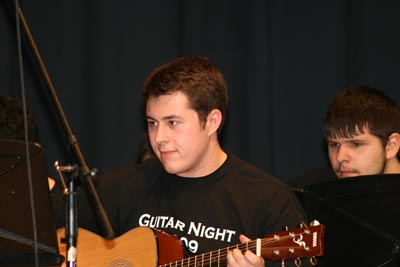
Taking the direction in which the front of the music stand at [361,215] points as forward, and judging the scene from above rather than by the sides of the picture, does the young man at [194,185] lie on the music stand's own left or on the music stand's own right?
on the music stand's own left

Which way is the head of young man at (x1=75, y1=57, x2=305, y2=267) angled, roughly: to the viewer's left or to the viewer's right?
to the viewer's left

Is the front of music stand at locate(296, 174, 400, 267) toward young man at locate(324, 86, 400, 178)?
yes

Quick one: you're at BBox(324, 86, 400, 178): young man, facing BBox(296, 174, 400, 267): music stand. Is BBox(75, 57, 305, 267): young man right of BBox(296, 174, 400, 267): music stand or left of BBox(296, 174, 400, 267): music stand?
right

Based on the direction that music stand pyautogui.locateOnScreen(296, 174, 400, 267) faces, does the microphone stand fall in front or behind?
behind

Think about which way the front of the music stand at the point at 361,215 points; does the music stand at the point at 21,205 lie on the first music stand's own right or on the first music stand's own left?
on the first music stand's own left

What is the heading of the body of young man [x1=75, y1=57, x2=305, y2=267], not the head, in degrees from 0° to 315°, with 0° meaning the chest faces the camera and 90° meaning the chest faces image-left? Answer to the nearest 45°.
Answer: approximately 45°

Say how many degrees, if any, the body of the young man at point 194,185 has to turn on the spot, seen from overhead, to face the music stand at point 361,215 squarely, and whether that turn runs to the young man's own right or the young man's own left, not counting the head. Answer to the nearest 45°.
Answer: approximately 90° to the young man's own left

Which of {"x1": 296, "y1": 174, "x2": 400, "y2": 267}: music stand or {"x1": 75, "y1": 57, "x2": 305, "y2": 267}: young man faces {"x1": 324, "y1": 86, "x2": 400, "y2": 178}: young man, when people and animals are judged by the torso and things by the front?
the music stand

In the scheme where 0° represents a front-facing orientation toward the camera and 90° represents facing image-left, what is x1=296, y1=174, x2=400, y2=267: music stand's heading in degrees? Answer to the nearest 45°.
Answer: approximately 180°

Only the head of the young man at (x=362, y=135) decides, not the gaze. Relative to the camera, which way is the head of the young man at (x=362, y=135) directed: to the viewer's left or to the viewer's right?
to the viewer's left
